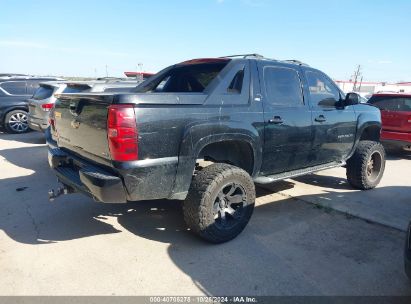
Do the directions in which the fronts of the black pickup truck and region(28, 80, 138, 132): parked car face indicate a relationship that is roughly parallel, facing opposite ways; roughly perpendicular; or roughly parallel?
roughly parallel

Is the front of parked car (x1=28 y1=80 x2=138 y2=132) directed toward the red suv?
no

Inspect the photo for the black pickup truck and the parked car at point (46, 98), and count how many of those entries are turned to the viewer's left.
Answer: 0

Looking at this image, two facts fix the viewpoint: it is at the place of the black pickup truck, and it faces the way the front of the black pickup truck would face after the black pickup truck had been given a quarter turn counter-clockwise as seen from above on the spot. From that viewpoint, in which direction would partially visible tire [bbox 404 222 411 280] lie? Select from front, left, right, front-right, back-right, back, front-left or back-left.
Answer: back

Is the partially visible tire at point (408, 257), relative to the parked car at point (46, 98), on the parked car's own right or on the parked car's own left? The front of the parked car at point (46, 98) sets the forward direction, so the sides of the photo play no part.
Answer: on the parked car's own right

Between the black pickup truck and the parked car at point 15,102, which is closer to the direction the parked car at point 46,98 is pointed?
the parked car

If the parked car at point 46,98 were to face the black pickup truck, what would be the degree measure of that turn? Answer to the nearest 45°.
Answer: approximately 135° to its right

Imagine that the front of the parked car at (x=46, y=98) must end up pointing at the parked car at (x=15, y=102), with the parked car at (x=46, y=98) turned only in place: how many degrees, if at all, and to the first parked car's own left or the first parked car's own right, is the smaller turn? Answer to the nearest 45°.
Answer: approximately 45° to the first parked car's own left

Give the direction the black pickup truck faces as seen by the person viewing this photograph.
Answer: facing away from the viewer and to the right of the viewer

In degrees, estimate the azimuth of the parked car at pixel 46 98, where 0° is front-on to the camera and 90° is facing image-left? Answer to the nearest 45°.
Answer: approximately 225°

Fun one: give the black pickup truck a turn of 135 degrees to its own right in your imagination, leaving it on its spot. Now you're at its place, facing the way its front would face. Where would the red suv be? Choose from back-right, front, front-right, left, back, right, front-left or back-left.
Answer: back-left
